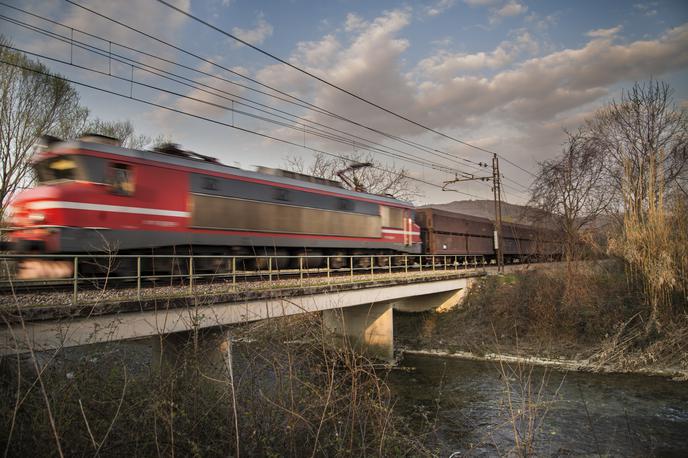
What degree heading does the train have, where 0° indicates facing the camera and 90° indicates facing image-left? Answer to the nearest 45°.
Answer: approximately 45°
